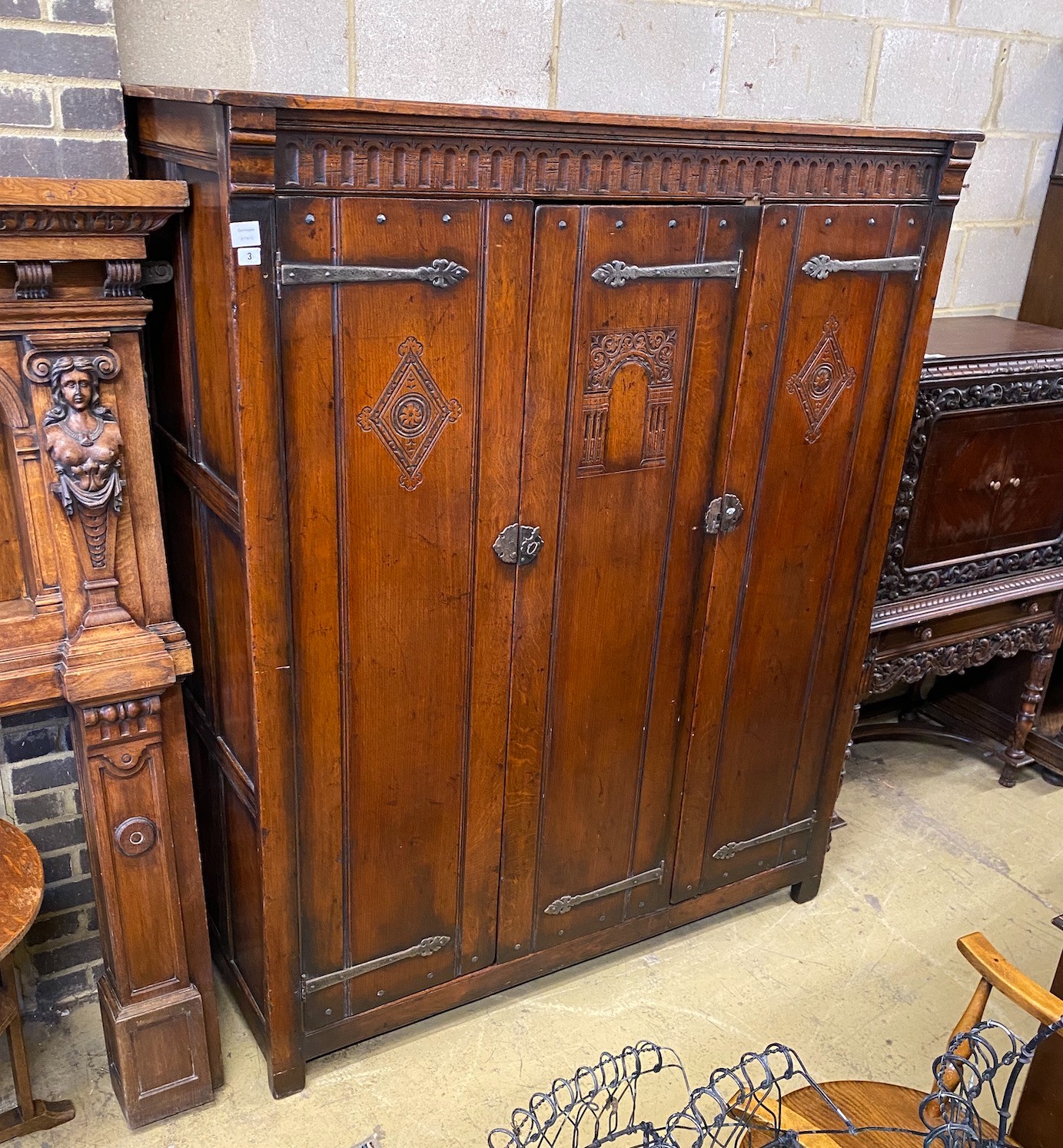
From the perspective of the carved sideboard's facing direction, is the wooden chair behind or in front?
in front

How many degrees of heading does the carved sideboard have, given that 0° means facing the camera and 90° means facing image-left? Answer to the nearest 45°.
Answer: approximately 315°

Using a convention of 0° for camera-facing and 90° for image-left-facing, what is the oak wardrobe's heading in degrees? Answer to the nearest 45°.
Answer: approximately 315°

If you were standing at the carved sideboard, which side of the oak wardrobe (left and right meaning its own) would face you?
left

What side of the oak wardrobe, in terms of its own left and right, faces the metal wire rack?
front

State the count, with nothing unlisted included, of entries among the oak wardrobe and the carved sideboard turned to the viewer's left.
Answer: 0

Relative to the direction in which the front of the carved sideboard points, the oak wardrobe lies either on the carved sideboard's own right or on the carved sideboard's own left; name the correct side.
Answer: on the carved sideboard's own right

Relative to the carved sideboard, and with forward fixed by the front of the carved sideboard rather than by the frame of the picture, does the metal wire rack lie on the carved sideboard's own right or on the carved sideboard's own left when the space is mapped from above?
on the carved sideboard's own right
